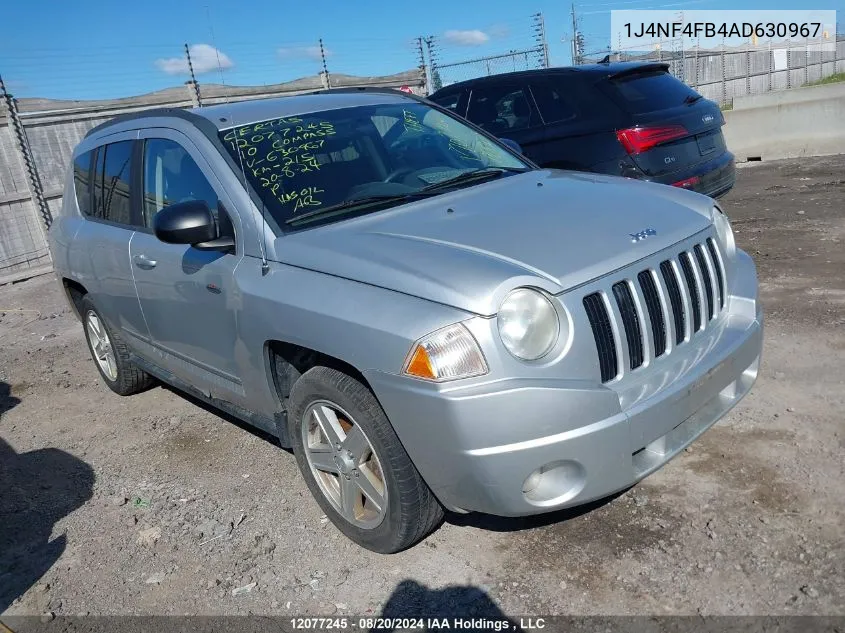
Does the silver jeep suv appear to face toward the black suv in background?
no

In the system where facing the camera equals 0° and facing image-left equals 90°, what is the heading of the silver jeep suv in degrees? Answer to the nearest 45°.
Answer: approximately 315°

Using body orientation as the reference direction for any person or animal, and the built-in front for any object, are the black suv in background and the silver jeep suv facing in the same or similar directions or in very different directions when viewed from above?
very different directions

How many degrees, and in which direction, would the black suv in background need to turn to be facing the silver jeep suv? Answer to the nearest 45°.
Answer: approximately 135° to its left

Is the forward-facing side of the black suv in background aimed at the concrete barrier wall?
no

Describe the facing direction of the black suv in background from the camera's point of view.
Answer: facing away from the viewer and to the left of the viewer

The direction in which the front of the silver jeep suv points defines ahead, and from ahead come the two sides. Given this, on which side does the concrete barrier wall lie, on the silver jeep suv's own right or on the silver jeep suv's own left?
on the silver jeep suv's own left
